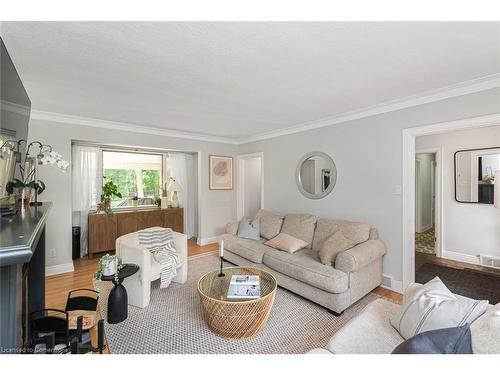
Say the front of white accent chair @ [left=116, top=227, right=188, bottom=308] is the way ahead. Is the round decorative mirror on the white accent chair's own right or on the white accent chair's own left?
on the white accent chair's own left

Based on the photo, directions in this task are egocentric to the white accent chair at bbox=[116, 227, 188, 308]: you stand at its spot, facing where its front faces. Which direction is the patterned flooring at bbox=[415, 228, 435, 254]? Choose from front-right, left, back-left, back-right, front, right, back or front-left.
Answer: front-left

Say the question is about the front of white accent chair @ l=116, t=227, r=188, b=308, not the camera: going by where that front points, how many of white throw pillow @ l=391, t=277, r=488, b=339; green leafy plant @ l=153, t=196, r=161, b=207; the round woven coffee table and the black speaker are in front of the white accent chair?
2

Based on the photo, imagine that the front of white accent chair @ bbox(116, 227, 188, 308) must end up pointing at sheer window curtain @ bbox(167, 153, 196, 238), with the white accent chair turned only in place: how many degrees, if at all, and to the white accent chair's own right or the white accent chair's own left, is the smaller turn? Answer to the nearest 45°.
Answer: approximately 135° to the white accent chair's own left

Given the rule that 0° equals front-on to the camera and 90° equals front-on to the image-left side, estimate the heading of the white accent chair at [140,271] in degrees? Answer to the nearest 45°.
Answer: approximately 315°

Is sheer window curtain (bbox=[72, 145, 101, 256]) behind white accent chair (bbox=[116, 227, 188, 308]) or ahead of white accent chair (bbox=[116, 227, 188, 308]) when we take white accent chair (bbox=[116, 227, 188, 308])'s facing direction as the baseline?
behind

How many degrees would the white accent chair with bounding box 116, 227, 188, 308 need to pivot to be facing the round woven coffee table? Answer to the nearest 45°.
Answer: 0° — it already faces it

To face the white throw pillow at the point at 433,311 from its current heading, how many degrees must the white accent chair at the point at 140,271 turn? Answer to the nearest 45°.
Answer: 0° — it already faces it

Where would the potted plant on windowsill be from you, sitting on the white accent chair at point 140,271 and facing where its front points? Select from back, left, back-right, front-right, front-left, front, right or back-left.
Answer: back-left

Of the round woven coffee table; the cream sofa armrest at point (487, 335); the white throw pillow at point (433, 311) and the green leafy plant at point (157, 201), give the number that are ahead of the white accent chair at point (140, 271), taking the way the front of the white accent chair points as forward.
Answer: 3

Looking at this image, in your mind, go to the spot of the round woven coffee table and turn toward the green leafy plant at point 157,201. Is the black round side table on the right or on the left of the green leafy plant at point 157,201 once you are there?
left

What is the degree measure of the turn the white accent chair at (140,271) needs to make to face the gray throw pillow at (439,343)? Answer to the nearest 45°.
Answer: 0° — it already faces it

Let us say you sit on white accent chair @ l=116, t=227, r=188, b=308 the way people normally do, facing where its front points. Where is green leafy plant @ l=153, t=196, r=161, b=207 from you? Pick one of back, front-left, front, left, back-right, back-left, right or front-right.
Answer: back-left
